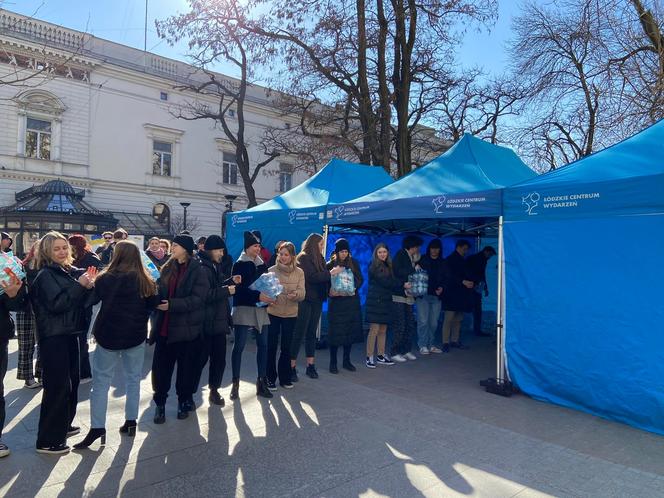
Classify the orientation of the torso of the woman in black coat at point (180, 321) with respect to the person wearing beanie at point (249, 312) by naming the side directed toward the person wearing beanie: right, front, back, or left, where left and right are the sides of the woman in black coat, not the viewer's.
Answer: back

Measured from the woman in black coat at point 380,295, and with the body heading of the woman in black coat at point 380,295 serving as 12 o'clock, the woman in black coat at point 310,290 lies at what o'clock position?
the woman in black coat at point 310,290 is roughly at 3 o'clock from the woman in black coat at point 380,295.
